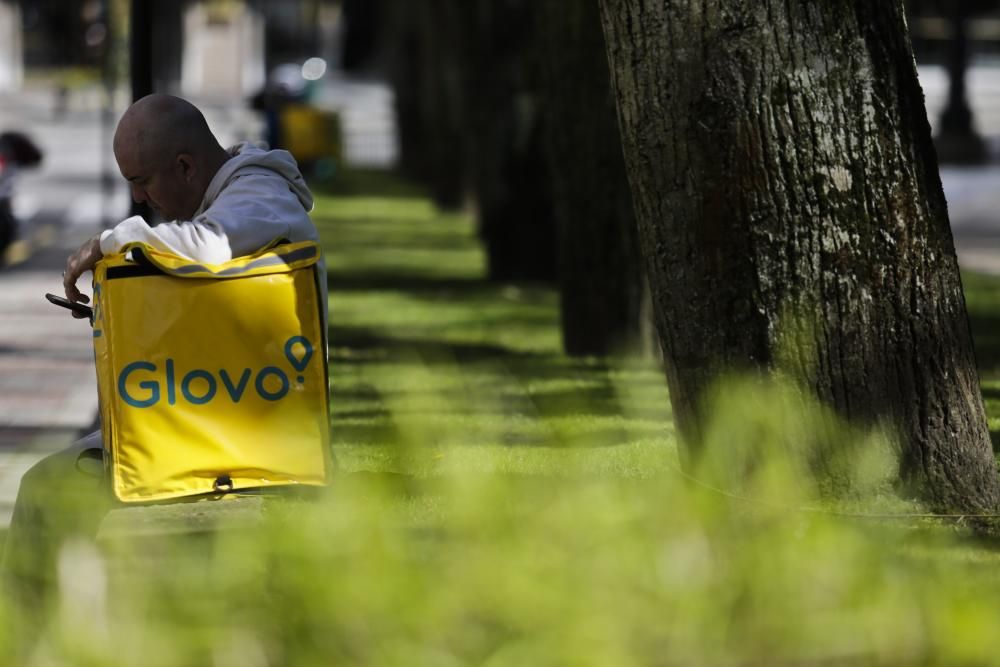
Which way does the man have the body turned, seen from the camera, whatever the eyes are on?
to the viewer's left

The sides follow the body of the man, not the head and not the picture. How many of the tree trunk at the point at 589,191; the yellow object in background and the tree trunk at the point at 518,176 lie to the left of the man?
0

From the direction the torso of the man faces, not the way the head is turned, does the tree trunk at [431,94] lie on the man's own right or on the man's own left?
on the man's own right

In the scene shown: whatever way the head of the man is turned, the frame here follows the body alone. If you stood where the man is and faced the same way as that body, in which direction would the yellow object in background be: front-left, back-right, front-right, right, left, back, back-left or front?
right

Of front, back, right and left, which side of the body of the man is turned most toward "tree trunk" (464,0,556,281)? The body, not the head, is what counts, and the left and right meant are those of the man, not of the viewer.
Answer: right

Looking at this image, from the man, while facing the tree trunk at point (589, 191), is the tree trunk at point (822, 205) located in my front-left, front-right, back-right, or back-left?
front-right

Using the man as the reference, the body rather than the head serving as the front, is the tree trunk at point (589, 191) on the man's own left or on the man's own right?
on the man's own right
